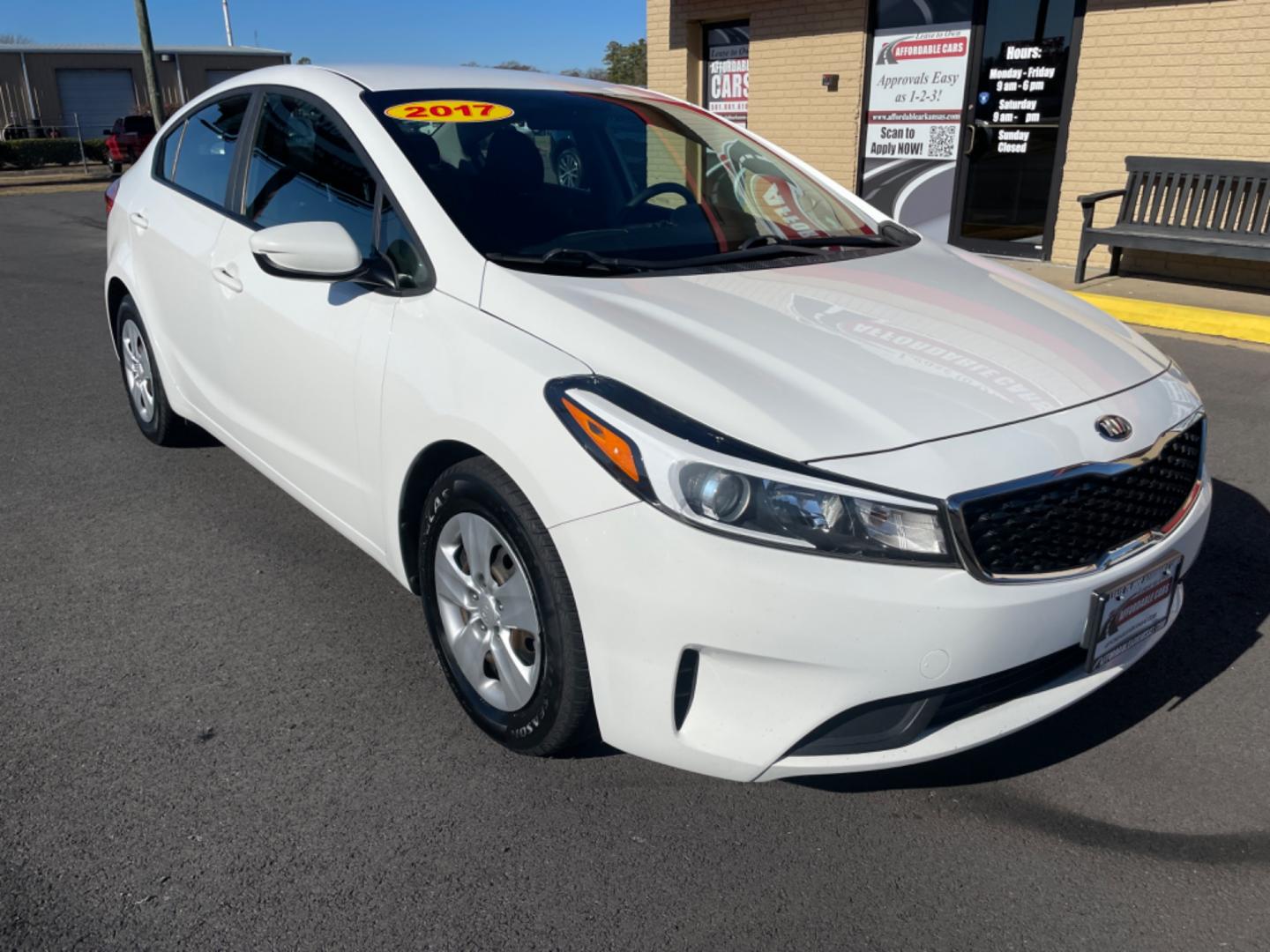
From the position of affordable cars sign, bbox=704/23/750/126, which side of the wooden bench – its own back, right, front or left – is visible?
right

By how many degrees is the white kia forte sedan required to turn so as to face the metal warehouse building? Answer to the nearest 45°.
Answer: approximately 180°

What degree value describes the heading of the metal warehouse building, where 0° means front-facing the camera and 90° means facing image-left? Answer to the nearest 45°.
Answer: approximately 0°

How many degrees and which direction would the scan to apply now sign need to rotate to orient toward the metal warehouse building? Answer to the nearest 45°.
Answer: approximately 135° to its right

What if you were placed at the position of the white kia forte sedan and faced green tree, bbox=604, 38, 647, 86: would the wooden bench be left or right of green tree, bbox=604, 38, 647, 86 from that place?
right

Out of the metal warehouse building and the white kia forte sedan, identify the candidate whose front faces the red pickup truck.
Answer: the metal warehouse building

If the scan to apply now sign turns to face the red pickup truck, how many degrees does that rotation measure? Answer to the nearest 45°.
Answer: approximately 135° to its right

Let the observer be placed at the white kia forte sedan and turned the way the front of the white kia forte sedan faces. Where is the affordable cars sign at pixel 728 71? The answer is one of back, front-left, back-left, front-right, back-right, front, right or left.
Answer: back-left

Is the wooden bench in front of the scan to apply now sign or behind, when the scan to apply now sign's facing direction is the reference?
in front

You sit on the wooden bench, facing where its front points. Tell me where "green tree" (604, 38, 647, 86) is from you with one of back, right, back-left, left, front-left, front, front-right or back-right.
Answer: right

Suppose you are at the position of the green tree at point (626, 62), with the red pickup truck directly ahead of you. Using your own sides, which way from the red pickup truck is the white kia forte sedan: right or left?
left

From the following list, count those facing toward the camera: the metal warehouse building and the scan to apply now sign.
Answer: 2
